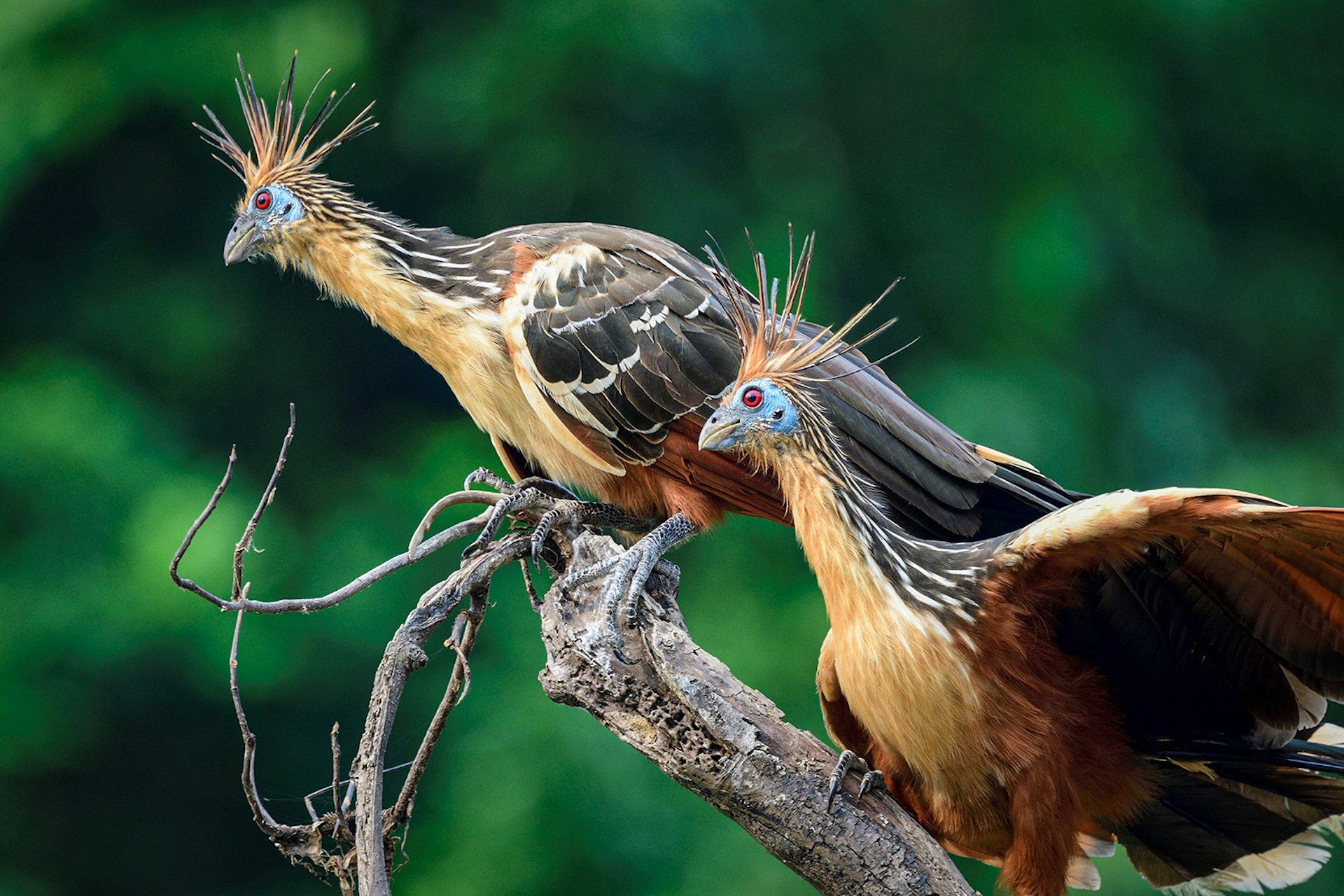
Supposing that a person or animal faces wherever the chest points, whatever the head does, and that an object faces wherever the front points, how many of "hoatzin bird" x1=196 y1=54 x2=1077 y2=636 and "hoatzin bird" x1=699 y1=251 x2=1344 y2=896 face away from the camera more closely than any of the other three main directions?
0

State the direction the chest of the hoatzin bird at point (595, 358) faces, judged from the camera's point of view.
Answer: to the viewer's left

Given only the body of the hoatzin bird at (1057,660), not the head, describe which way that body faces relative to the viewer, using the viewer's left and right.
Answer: facing the viewer and to the left of the viewer
